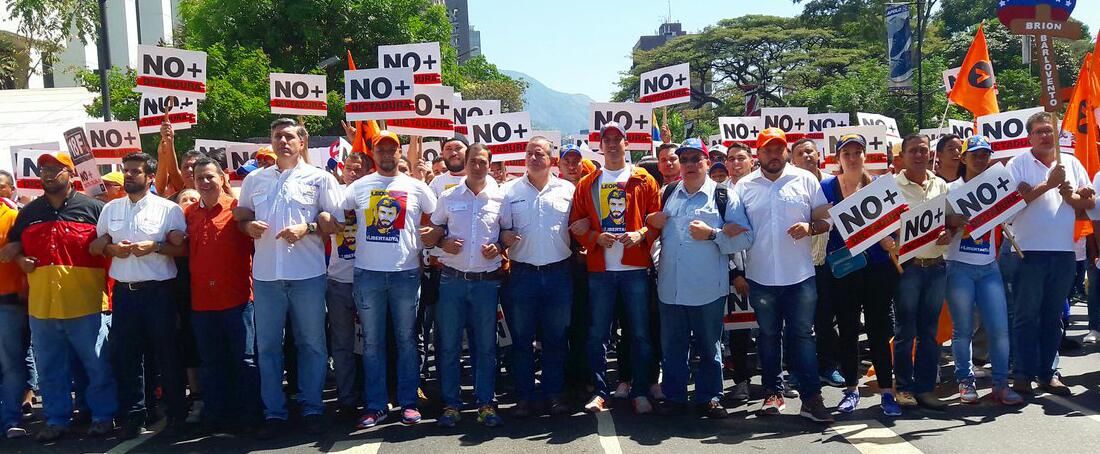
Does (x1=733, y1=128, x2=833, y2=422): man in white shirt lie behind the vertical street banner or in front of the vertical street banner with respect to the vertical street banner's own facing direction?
in front

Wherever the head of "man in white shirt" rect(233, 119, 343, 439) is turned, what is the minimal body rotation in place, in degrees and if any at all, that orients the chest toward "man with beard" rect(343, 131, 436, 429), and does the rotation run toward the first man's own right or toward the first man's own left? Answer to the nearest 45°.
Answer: approximately 90° to the first man's own left

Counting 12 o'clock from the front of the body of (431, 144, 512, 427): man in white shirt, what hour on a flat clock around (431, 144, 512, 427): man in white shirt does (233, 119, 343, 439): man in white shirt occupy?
(233, 119, 343, 439): man in white shirt is roughly at 3 o'clock from (431, 144, 512, 427): man in white shirt.

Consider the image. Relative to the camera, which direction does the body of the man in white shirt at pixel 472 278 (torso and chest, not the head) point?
toward the camera

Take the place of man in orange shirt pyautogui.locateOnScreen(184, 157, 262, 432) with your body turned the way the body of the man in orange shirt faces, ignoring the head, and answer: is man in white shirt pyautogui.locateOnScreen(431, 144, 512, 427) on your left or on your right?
on your left

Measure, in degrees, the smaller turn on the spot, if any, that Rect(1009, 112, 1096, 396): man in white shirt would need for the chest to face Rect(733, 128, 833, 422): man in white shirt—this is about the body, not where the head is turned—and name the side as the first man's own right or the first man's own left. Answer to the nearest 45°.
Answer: approximately 45° to the first man's own right

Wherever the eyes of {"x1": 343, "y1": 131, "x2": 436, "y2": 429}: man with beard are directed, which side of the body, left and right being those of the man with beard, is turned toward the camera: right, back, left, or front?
front

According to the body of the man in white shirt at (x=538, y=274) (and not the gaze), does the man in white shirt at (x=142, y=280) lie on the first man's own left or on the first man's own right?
on the first man's own right

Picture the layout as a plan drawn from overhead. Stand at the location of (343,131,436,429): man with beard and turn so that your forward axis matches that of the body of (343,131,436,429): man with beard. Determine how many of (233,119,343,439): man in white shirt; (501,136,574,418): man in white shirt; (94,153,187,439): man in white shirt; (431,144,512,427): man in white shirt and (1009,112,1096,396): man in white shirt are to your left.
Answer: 3

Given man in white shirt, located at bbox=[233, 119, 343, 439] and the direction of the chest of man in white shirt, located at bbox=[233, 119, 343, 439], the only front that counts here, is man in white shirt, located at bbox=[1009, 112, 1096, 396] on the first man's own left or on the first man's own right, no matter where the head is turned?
on the first man's own left

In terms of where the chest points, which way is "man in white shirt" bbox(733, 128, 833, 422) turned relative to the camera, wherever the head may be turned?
toward the camera
